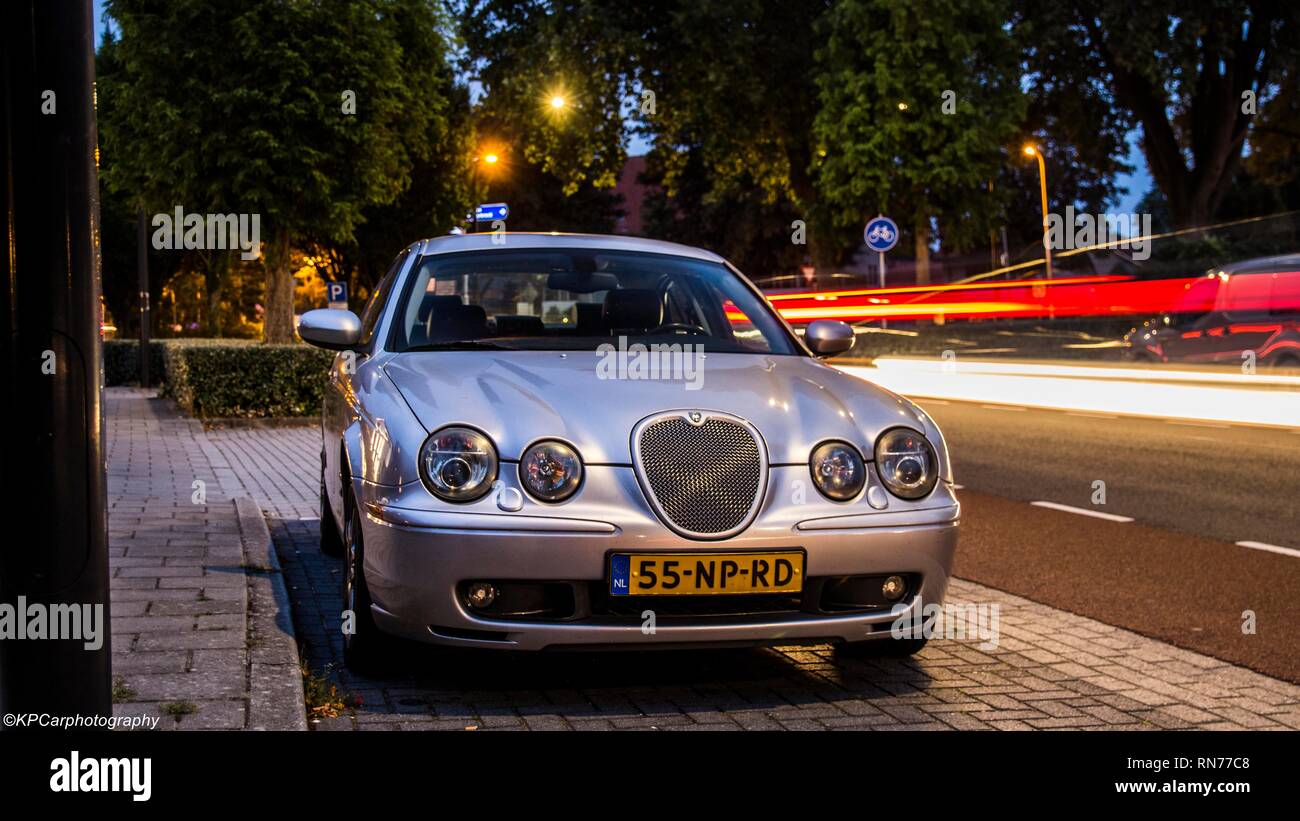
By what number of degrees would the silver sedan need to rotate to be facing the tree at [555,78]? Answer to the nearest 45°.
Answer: approximately 180°

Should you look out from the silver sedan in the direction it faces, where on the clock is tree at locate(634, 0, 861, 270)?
The tree is roughly at 6 o'clock from the silver sedan.

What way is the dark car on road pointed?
to the viewer's left

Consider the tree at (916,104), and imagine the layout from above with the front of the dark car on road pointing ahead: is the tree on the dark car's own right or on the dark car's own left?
on the dark car's own right

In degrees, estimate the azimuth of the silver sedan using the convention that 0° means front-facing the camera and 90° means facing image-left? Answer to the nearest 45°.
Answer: approximately 0°

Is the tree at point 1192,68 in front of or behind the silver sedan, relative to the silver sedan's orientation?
behind

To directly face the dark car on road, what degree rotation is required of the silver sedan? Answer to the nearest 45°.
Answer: approximately 135° to its left

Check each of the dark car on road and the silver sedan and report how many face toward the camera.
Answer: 1

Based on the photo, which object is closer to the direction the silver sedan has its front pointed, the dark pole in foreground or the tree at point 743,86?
the dark pole in foreground

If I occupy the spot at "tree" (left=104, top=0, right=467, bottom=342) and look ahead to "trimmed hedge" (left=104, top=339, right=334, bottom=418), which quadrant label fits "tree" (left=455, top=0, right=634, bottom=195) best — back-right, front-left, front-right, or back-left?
back-left

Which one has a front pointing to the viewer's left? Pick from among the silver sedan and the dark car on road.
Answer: the dark car on road

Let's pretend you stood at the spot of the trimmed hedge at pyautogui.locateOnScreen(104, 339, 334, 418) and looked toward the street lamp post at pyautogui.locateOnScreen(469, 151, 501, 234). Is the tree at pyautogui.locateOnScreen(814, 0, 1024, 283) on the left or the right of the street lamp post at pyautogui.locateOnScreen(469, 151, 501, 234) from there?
right

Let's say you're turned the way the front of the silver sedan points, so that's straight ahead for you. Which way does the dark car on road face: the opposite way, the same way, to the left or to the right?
to the right

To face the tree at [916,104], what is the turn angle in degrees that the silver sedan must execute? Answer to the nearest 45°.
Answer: approximately 180°

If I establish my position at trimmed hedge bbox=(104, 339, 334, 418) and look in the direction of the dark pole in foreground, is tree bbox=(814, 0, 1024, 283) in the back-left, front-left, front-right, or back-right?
back-left

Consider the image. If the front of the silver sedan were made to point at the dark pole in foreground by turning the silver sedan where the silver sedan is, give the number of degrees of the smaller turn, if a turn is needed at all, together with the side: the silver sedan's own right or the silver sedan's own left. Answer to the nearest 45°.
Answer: approximately 45° to the silver sedan's own right
